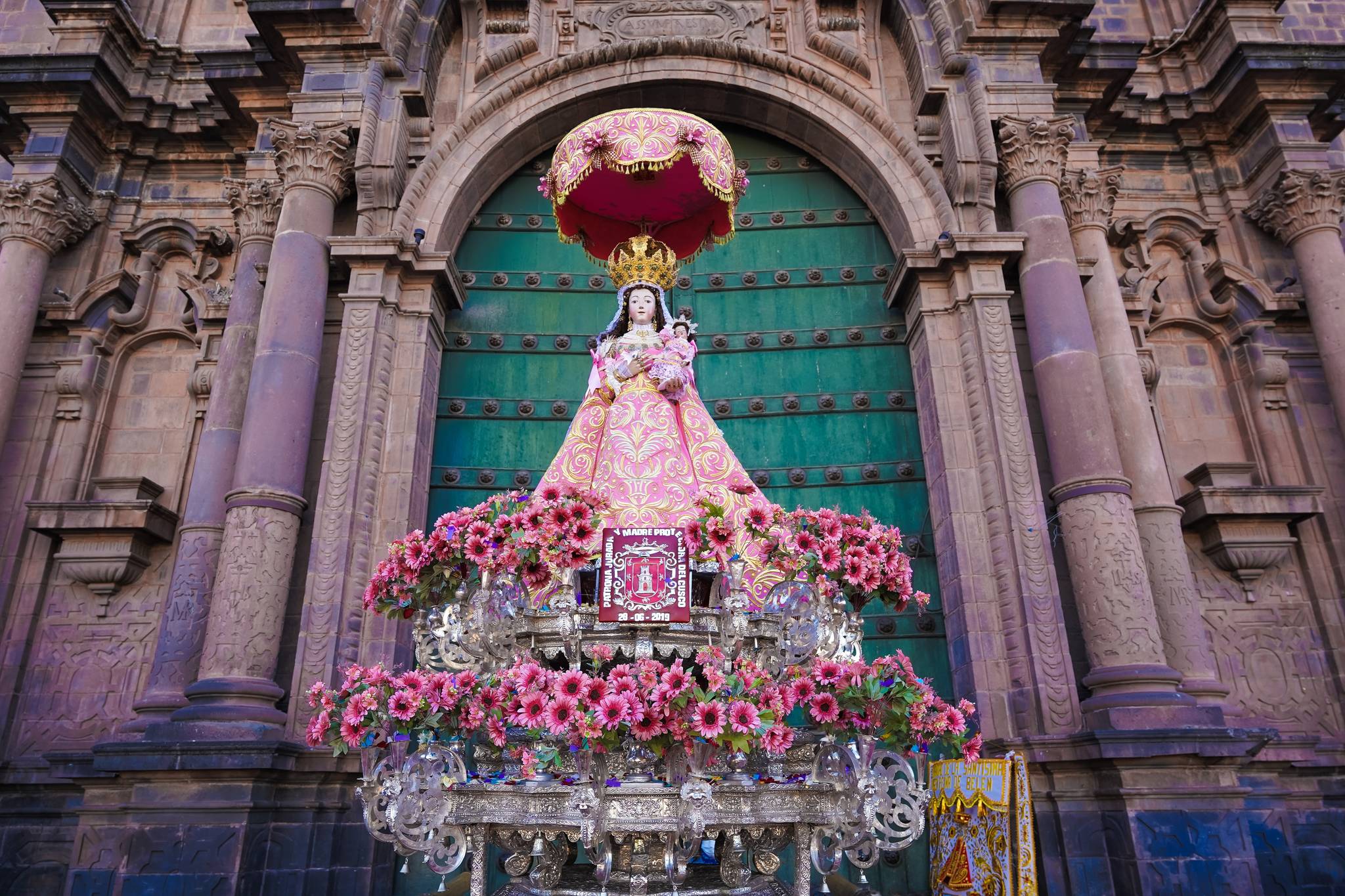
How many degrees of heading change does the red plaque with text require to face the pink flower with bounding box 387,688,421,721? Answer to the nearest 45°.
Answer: approximately 90° to its right

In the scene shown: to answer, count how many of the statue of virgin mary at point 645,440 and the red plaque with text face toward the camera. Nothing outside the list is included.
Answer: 2

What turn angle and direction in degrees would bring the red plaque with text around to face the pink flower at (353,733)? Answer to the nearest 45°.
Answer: approximately 90° to its right

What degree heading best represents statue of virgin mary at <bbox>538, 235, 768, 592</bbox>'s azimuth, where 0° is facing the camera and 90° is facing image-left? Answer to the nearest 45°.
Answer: approximately 0°
